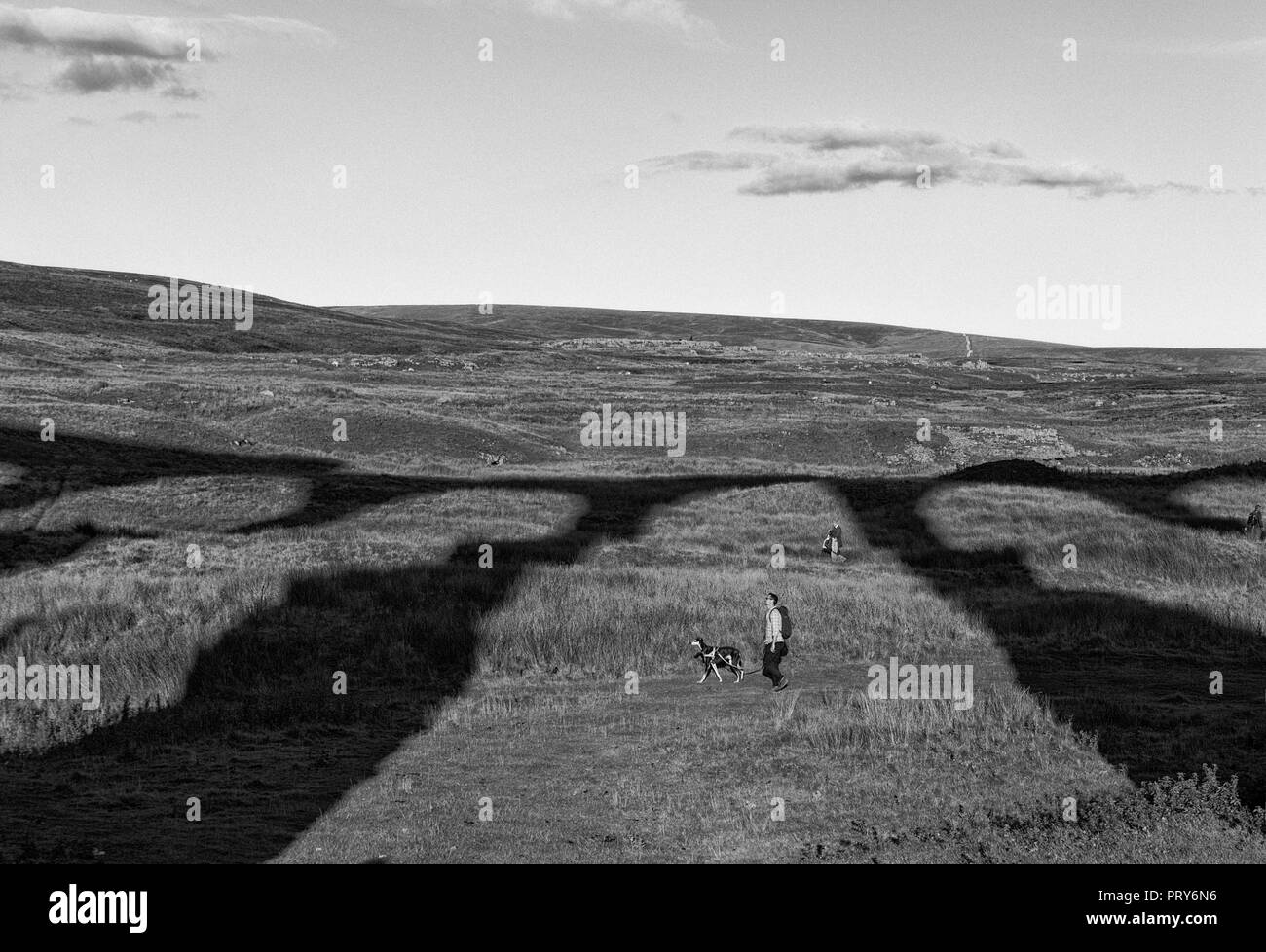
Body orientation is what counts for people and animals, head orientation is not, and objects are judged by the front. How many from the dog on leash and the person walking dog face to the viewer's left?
2

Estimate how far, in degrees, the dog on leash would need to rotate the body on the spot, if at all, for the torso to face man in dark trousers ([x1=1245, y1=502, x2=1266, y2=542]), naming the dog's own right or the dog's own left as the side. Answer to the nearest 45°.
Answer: approximately 135° to the dog's own right

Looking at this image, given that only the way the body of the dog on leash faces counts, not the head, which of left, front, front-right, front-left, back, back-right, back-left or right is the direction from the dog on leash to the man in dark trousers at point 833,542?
right

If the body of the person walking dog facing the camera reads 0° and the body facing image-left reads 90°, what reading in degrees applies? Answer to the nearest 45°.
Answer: approximately 90°

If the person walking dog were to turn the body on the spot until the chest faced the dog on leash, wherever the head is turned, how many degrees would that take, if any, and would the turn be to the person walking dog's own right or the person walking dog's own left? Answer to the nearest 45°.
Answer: approximately 45° to the person walking dog's own right

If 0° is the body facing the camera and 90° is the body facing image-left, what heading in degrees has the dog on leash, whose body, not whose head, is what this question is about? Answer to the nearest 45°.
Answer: approximately 90°

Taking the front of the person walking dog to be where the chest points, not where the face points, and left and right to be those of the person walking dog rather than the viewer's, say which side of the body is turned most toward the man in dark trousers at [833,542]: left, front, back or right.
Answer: right

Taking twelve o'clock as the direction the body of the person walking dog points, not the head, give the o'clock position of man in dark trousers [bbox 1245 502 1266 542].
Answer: The man in dark trousers is roughly at 4 o'clock from the person walking dog.
